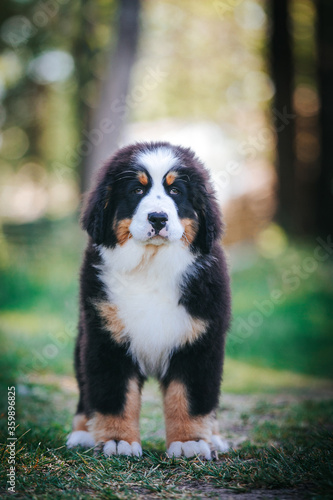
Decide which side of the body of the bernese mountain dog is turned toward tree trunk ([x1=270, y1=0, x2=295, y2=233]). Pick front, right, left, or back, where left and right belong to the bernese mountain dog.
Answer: back

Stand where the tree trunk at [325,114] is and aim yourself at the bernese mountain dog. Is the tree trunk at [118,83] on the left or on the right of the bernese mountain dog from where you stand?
right

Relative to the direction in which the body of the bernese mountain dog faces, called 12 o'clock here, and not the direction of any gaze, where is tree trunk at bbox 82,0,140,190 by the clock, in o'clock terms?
The tree trunk is roughly at 6 o'clock from the bernese mountain dog.

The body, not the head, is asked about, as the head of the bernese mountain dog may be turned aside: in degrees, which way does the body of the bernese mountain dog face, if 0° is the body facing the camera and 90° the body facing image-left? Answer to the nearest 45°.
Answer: approximately 0°

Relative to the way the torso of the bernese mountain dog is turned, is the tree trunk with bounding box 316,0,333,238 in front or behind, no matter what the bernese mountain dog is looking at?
behind
